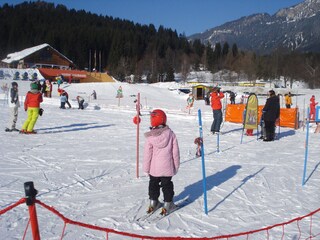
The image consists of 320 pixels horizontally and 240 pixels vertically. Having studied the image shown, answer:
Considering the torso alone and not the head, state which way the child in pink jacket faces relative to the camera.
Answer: away from the camera

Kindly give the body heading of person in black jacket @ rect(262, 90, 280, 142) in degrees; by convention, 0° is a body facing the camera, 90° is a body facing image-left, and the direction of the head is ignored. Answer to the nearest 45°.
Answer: approximately 90°

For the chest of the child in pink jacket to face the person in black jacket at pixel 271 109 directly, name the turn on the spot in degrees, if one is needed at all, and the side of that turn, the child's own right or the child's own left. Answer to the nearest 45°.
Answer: approximately 45° to the child's own right

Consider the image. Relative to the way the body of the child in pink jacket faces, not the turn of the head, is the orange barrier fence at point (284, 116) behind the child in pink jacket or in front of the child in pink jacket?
in front

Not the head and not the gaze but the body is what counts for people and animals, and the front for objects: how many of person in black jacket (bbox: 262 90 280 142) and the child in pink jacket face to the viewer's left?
1

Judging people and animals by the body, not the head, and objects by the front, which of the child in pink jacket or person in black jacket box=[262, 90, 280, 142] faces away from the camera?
the child in pink jacket
